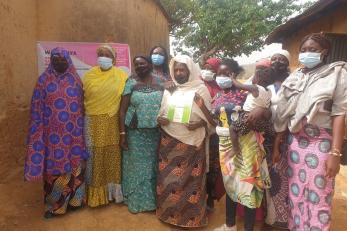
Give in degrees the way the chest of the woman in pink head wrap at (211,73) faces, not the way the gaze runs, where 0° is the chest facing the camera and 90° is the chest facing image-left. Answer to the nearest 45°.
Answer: approximately 45°

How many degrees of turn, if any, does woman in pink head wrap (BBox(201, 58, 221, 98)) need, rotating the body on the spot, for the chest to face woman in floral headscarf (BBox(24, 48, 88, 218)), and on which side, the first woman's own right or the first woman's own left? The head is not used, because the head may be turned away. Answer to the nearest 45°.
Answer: approximately 45° to the first woman's own right

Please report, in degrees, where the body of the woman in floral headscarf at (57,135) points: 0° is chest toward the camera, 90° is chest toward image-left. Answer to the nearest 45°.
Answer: approximately 0°
